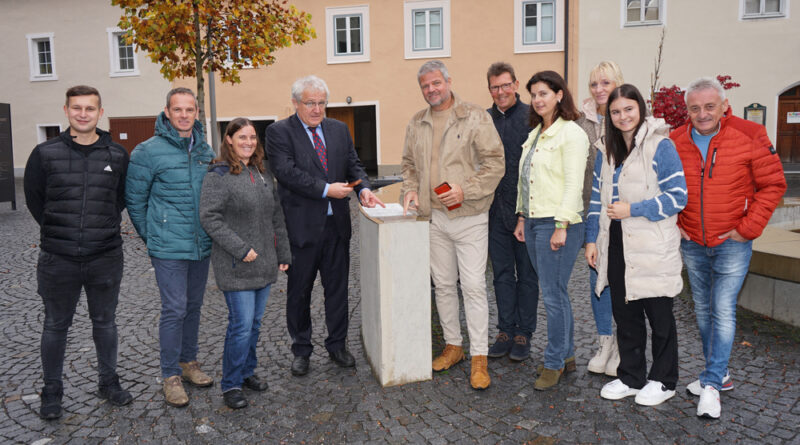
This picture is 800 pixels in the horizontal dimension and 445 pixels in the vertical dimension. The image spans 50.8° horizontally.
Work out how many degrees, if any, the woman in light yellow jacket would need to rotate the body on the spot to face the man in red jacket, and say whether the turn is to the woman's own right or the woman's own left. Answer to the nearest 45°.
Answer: approximately 135° to the woman's own left

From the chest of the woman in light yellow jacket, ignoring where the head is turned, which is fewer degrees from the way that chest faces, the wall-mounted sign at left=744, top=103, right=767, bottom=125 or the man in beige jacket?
the man in beige jacket

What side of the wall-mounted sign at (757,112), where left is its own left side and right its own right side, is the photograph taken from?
front

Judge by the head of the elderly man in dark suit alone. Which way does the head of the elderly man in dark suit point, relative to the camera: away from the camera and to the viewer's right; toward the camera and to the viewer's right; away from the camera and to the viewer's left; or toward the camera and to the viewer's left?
toward the camera and to the viewer's right

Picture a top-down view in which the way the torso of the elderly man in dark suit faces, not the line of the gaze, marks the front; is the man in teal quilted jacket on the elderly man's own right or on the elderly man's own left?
on the elderly man's own right

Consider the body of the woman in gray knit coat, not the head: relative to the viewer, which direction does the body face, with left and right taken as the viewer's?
facing the viewer and to the right of the viewer

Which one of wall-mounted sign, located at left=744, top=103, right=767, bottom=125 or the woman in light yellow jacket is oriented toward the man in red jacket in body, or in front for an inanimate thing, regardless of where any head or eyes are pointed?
the wall-mounted sign

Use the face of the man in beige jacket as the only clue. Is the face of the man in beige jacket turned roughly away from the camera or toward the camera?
toward the camera

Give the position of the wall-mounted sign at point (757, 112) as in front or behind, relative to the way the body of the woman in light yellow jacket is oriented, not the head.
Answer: behind

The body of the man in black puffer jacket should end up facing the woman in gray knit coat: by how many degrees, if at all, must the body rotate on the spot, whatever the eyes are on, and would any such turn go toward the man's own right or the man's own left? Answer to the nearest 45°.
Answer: approximately 90° to the man's own left

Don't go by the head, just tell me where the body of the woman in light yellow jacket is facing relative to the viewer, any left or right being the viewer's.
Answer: facing the viewer and to the left of the viewer

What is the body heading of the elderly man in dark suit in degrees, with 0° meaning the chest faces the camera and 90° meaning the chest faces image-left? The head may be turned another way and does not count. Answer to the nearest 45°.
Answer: approximately 315°
